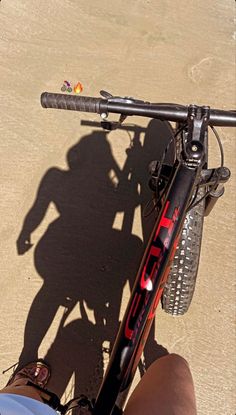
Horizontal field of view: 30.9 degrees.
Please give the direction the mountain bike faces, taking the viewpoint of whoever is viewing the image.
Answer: facing away from the viewer
